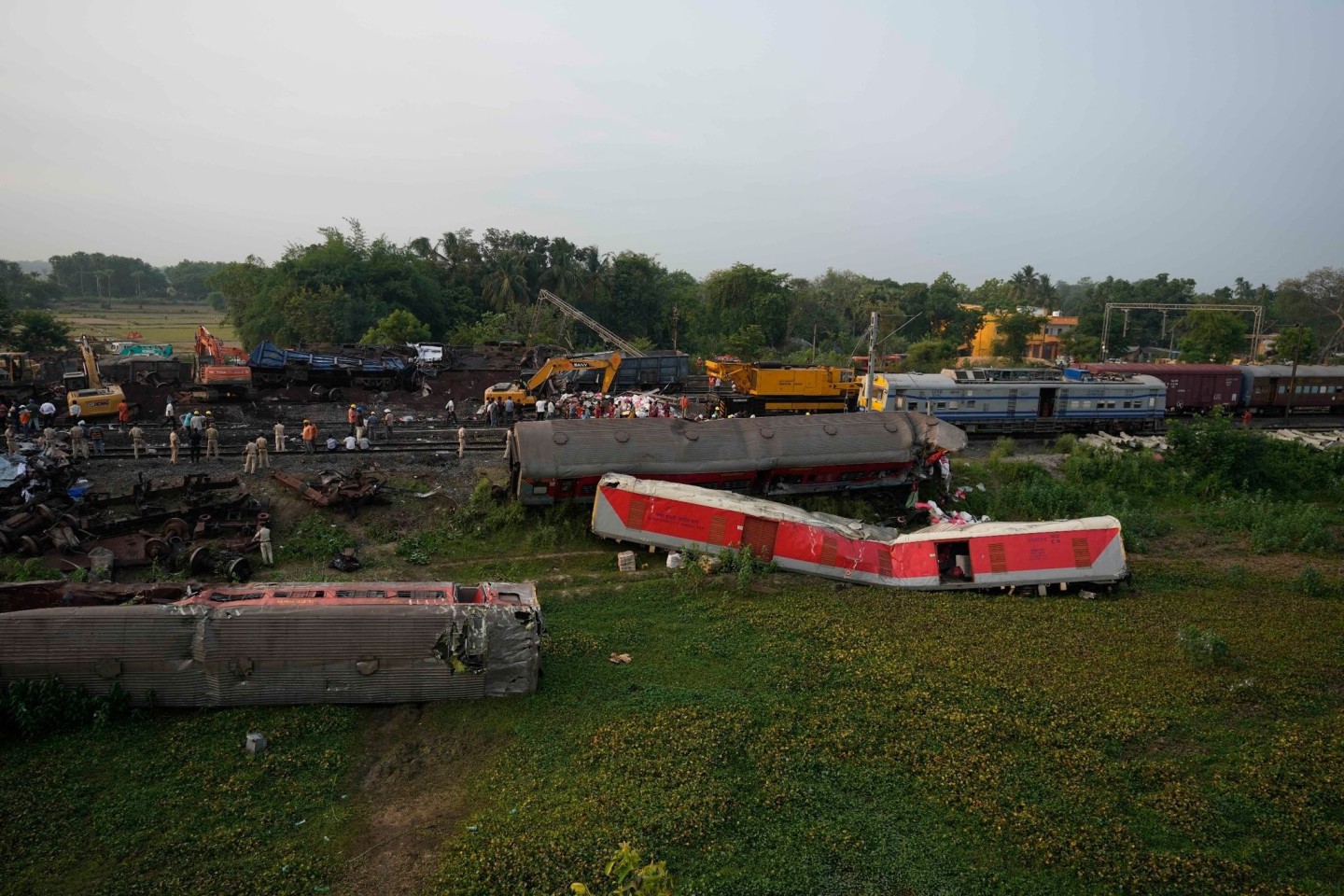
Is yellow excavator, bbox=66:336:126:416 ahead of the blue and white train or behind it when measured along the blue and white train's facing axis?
ahead

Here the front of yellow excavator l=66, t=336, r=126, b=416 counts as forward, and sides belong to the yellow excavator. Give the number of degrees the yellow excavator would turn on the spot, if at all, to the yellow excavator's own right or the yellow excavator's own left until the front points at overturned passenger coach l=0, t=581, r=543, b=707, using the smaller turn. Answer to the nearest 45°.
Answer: approximately 180°

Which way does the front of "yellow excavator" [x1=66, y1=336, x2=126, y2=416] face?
away from the camera

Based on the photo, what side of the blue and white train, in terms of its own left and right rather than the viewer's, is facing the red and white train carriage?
left

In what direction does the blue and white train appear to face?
to the viewer's left

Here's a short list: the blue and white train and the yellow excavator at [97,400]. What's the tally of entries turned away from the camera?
1

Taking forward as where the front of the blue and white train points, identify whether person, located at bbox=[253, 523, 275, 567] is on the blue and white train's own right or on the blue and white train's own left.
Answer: on the blue and white train's own left

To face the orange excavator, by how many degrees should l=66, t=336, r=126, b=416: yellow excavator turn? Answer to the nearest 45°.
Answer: approximately 45° to its right
